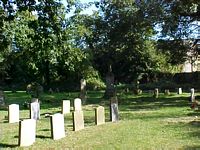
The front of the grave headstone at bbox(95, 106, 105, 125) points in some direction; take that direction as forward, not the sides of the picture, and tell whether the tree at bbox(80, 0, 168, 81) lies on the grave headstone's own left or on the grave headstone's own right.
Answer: on the grave headstone's own left

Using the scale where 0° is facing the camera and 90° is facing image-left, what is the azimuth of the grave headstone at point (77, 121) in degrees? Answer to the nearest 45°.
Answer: approximately 315°

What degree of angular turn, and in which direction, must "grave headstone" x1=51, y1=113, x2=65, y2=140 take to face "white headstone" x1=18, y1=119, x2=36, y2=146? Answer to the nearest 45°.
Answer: approximately 90° to its right

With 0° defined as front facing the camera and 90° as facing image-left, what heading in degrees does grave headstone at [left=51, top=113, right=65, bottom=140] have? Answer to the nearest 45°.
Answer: approximately 315°
